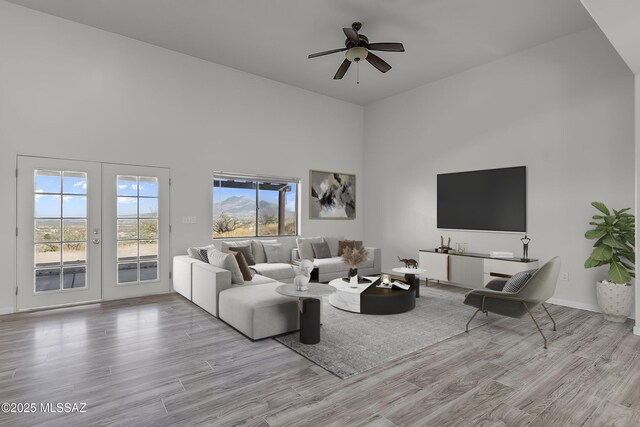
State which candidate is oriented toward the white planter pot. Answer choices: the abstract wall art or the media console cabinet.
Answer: the abstract wall art

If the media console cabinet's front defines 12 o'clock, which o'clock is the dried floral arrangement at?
The dried floral arrangement is roughly at 12 o'clock from the media console cabinet.

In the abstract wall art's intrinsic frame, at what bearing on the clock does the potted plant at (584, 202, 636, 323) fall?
The potted plant is roughly at 12 o'clock from the abstract wall art.

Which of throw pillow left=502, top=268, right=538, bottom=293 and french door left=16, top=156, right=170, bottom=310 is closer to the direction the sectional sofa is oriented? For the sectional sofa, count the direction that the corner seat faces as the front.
the throw pillow

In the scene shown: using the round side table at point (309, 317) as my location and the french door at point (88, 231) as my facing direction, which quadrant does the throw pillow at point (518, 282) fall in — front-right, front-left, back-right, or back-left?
back-right

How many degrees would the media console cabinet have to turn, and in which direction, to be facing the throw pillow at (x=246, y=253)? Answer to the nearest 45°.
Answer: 0° — it already faces it

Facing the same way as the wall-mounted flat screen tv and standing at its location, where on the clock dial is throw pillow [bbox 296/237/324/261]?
The throw pillow is roughly at 1 o'clock from the wall-mounted flat screen tv.

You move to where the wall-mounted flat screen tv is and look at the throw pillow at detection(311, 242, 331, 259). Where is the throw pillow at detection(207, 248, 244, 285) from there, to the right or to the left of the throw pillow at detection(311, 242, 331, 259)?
left

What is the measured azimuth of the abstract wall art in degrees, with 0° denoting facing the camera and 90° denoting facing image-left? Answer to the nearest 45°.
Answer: approximately 315°
